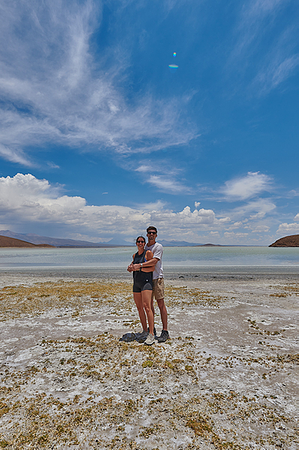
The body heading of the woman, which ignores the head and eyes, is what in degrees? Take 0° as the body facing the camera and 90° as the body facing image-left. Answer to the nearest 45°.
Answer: approximately 45°

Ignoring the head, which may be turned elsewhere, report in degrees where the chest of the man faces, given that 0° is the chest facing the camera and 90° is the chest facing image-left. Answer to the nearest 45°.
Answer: approximately 45°
